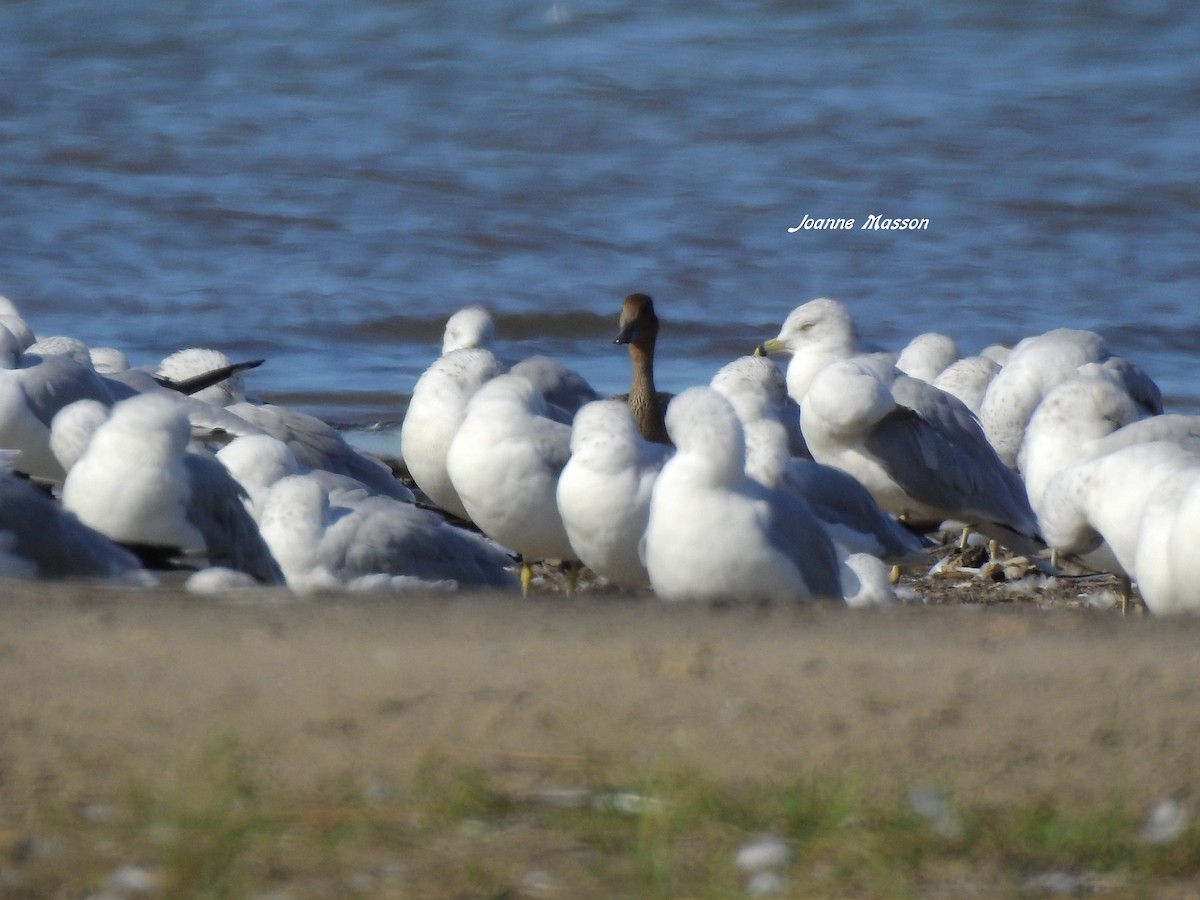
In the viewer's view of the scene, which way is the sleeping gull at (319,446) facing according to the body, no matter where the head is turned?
to the viewer's left

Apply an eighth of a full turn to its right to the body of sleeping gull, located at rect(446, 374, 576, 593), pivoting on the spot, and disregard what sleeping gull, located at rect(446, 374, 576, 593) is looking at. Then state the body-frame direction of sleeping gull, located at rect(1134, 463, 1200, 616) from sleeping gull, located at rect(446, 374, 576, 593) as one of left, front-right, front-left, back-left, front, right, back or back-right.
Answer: back-left

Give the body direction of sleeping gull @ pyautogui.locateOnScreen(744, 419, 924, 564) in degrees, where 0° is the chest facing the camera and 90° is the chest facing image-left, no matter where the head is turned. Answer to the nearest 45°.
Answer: approximately 90°

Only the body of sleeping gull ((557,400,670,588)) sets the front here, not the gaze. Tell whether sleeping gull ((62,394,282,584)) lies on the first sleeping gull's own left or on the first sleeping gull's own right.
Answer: on the first sleeping gull's own right

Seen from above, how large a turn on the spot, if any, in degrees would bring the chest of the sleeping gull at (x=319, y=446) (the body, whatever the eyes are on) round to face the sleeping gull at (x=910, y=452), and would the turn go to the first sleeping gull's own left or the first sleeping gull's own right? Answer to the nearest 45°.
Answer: approximately 180°

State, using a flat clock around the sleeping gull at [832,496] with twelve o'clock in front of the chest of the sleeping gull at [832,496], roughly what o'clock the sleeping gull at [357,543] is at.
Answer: the sleeping gull at [357,543] is roughly at 11 o'clock from the sleeping gull at [832,496].
